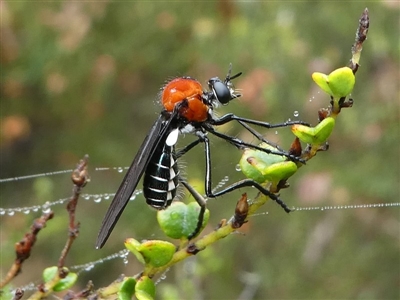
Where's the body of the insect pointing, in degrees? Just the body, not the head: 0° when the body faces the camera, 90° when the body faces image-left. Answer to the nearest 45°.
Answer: approximately 270°
